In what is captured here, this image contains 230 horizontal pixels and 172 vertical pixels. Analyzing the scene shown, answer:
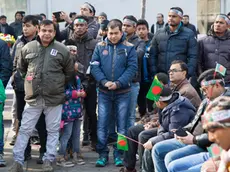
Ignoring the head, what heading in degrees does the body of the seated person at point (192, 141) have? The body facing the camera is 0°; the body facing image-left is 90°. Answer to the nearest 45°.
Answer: approximately 90°

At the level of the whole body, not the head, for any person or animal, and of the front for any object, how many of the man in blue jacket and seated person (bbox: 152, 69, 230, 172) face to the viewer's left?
1

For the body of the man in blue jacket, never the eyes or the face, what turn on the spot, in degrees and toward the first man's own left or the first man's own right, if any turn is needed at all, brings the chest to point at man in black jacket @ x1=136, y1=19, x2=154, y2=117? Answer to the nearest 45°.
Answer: approximately 180°

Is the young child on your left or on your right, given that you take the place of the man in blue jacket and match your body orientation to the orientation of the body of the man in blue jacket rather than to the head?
on your right

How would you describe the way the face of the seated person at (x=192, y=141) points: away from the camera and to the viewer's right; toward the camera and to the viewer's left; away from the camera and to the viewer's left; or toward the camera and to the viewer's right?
toward the camera and to the viewer's left

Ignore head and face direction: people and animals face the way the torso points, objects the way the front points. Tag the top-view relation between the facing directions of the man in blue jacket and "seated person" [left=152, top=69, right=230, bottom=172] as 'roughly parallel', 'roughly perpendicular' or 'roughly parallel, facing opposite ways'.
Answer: roughly perpendicular

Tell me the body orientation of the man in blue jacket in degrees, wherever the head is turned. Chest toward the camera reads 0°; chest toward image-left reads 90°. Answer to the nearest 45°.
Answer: approximately 0°

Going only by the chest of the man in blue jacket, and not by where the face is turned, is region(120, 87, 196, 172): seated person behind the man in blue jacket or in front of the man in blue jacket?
in front
